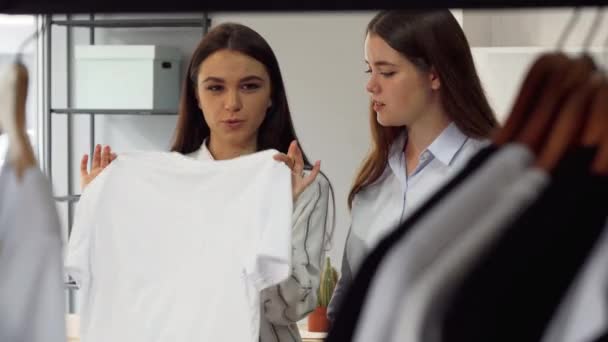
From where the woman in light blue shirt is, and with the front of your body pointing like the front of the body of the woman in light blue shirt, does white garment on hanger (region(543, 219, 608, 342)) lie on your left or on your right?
on your left

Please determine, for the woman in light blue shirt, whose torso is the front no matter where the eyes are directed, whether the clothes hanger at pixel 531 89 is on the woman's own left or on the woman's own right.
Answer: on the woman's own left

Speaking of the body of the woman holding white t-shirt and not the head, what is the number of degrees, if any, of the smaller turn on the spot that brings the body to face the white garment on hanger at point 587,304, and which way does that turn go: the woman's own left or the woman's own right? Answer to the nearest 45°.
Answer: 0° — they already face it

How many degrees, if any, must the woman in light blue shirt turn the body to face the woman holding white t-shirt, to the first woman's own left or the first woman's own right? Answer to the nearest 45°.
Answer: approximately 45° to the first woman's own right

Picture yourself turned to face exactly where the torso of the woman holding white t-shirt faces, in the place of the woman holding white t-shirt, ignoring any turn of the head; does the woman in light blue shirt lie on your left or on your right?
on your left
